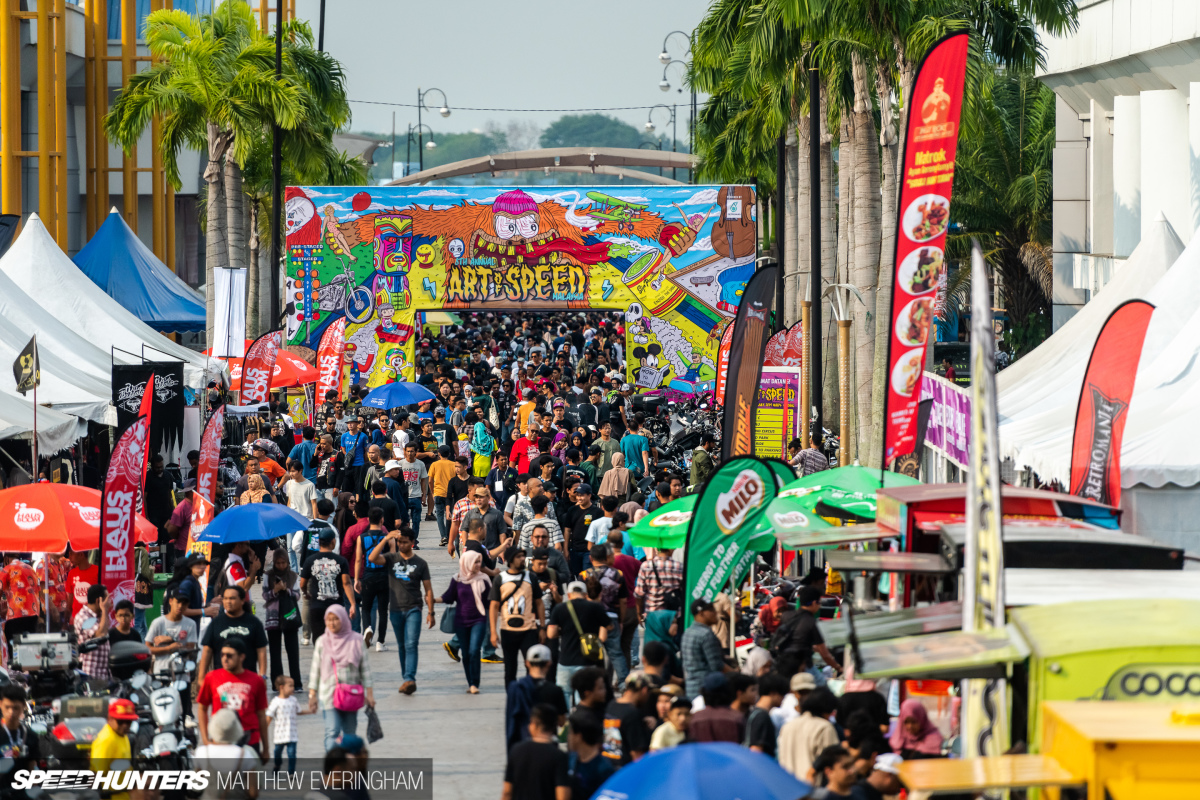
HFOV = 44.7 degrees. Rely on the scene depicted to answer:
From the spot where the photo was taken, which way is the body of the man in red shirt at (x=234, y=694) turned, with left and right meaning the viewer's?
facing the viewer

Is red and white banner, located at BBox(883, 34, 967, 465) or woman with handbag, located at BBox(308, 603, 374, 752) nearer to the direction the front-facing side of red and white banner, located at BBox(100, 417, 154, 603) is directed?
the woman with handbag

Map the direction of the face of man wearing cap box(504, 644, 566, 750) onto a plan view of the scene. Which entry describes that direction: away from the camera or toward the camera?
away from the camera

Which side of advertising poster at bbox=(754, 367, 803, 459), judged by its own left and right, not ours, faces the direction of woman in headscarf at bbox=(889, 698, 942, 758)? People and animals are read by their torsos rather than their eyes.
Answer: front

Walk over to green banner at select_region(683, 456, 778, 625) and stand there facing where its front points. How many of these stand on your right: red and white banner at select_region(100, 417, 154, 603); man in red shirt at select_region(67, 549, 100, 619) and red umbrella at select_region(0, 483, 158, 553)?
3

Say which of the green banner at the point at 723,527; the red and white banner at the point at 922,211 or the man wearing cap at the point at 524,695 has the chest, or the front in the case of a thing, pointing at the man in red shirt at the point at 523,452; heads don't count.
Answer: the man wearing cap

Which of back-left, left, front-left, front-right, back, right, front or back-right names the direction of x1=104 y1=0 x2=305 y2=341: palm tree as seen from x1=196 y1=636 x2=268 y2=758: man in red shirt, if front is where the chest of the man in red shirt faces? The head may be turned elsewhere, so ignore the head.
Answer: back

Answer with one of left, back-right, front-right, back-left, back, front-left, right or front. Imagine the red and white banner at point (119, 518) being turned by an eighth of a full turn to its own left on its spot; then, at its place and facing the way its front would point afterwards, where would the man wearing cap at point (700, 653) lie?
front

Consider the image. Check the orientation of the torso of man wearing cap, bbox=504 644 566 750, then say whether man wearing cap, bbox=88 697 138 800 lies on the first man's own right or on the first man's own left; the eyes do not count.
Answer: on the first man's own left

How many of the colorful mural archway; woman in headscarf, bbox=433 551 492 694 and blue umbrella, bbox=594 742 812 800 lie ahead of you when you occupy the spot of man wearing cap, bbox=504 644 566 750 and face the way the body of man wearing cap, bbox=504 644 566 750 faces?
2

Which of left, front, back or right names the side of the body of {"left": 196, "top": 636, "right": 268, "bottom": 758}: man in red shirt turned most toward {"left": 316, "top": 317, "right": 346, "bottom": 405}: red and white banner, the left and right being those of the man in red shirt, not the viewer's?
back

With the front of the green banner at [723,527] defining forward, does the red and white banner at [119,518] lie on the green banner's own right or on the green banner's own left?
on the green banner's own right

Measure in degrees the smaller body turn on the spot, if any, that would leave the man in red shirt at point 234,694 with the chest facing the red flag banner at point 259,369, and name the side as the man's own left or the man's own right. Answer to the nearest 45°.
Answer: approximately 180°

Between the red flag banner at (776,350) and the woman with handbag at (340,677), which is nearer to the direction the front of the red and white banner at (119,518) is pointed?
the woman with handbag

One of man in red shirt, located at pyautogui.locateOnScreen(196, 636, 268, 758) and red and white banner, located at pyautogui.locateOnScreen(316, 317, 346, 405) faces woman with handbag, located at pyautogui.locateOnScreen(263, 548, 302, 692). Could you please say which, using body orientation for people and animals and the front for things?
the red and white banner
